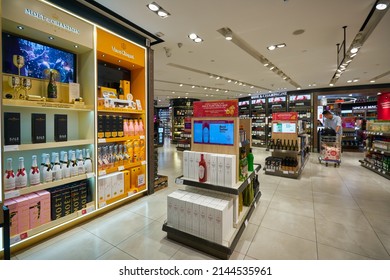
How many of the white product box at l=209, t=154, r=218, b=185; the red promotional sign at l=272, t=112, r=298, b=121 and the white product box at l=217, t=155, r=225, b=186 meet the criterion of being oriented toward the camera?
3

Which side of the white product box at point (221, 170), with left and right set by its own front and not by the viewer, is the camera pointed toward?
front

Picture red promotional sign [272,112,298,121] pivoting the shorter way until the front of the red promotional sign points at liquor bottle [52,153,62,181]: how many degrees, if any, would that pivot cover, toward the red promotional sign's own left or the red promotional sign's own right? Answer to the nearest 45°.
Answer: approximately 45° to the red promotional sign's own right

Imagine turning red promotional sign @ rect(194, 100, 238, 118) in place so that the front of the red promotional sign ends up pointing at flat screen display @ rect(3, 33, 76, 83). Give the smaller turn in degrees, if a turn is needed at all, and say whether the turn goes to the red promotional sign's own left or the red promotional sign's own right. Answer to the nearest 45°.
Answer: approximately 90° to the red promotional sign's own right

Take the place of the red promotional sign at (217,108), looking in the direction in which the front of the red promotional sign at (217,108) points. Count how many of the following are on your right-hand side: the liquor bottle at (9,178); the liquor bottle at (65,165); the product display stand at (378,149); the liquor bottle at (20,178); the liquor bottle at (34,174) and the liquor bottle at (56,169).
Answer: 5

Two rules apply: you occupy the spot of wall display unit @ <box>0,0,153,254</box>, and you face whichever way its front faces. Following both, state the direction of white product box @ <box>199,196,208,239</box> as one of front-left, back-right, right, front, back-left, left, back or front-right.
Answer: front

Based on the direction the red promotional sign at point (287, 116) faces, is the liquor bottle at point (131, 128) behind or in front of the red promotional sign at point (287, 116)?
in front

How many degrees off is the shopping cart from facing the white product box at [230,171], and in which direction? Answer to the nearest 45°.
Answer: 0° — it already faces it

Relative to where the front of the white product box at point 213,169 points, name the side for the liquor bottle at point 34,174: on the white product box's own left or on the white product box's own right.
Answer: on the white product box's own right

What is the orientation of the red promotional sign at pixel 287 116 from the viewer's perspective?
toward the camera

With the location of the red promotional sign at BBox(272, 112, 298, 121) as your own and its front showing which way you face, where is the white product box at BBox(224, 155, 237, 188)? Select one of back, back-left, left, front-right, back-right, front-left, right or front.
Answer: front

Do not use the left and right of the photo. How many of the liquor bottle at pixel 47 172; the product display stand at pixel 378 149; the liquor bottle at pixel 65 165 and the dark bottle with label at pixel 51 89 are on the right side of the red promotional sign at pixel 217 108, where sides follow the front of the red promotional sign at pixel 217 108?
3

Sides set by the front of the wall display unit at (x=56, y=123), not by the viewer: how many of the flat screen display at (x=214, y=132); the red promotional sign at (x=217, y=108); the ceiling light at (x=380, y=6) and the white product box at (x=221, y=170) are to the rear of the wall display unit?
0

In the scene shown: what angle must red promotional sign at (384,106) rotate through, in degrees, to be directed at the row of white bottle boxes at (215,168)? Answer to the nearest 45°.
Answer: approximately 45° to its left

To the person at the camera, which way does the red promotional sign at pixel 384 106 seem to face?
facing the viewer and to the left of the viewer
